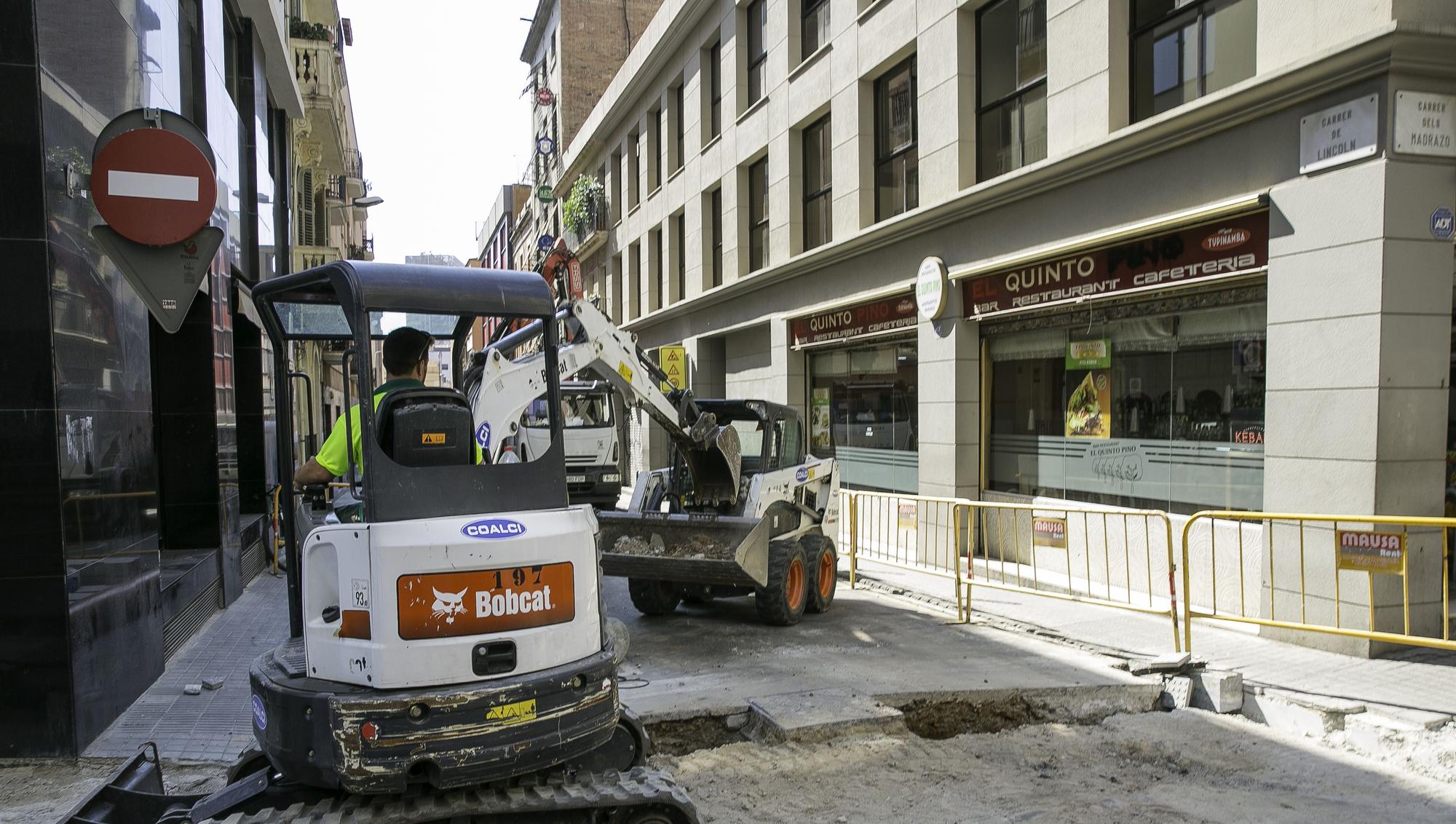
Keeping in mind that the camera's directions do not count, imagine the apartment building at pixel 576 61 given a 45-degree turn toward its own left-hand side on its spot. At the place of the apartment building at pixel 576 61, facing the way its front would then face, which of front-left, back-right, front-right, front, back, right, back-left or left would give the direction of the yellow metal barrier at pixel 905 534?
front-left

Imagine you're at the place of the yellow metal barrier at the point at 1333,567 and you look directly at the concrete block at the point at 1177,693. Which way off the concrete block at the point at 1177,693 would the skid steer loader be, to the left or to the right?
right

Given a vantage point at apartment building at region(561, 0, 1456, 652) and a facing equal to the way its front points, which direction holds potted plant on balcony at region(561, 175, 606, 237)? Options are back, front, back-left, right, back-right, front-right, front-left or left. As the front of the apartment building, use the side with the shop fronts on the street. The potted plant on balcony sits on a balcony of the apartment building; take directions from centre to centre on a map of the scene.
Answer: right

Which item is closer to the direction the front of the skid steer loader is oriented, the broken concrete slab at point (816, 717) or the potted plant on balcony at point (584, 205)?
the broken concrete slab

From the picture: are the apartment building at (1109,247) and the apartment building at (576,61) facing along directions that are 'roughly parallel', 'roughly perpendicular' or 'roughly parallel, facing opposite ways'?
roughly parallel

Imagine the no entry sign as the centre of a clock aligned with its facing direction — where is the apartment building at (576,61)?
The apartment building is roughly at 7 o'clock from the no entry sign.

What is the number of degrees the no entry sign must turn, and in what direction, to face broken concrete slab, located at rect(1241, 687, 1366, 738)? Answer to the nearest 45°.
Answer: approximately 45° to its left

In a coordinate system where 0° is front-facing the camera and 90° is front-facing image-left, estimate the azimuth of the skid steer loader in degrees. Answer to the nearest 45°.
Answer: approximately 45°

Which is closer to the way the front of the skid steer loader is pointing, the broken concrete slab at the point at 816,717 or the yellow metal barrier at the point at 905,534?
the broken concrete slab

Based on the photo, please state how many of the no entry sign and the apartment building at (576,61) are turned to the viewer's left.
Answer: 1

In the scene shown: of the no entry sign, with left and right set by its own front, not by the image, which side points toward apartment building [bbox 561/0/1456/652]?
left

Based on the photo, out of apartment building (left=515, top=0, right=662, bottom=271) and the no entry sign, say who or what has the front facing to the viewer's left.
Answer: the apartment building

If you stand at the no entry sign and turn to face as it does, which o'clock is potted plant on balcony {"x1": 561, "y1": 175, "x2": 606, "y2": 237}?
The potted plant on balcony is roughly at 7 o'clock from the no entry sign.

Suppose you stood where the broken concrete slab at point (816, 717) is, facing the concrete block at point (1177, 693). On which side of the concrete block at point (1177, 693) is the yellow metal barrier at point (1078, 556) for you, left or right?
left

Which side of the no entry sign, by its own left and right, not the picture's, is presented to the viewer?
front

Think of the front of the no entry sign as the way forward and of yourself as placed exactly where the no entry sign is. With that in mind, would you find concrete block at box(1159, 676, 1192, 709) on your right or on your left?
on your left

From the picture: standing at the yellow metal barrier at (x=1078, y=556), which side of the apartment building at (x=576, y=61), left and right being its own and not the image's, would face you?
left

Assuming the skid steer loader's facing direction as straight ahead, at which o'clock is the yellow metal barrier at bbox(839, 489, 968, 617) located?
The yellow metal barrier is roughly at 6 o'clock from the skid steer loader.
